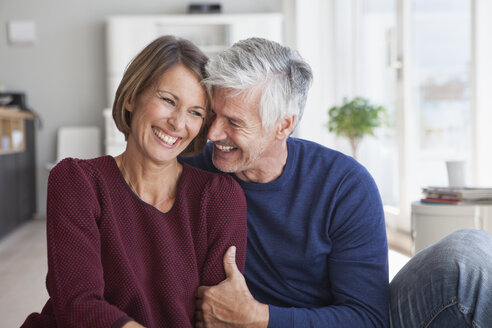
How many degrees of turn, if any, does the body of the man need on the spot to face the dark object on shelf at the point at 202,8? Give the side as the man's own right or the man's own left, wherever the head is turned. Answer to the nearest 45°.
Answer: approximately 135° to the man's own right

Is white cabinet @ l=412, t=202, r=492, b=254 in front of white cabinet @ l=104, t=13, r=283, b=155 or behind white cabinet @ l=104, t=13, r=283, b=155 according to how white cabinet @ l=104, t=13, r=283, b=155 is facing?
in front

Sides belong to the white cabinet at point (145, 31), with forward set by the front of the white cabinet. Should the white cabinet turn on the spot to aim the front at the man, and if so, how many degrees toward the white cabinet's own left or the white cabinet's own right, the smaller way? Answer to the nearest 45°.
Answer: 0° — it already faces them

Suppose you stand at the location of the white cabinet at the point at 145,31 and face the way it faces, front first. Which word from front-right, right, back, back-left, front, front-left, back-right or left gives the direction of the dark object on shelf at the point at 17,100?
right

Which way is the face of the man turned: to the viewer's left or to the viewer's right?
to the viewer's left

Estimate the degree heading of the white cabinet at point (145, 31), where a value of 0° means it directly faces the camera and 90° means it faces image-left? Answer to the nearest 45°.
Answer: approximately 0°

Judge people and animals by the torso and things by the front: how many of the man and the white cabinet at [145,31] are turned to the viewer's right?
0

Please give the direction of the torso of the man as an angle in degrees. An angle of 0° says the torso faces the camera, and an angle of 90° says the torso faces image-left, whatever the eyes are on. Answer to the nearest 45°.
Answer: approximately 45°

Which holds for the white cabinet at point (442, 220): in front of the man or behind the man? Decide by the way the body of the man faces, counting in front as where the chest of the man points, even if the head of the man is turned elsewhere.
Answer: behind
